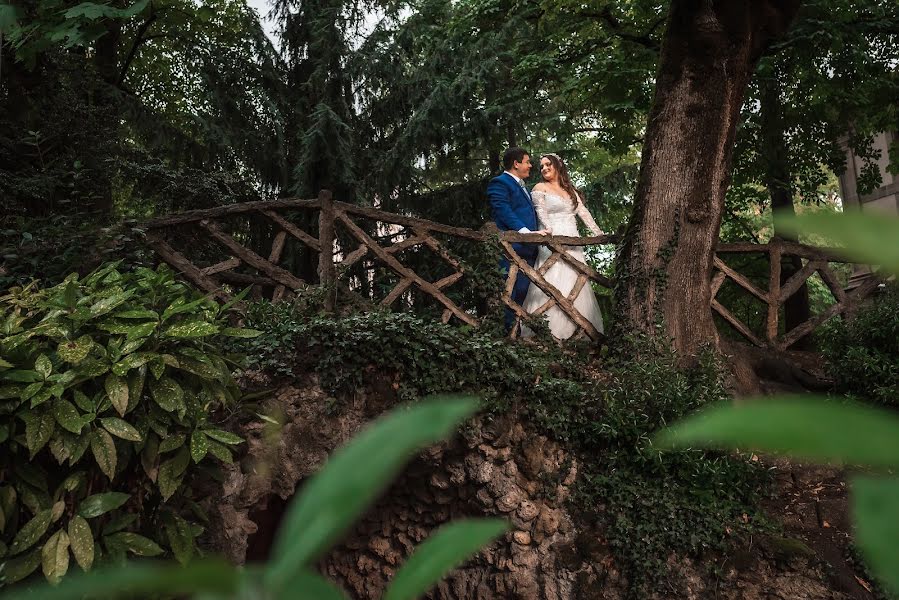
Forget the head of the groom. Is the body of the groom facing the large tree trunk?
yes

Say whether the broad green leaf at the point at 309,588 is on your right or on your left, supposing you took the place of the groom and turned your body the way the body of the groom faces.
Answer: on your right

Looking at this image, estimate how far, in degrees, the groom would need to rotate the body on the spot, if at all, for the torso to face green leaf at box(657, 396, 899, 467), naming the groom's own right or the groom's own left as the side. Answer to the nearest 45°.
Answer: approximately 45° to the groom's own right

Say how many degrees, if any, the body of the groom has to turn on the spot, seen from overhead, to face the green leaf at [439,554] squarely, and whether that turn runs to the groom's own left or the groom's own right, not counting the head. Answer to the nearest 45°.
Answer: approximately 45° to the groom's own right

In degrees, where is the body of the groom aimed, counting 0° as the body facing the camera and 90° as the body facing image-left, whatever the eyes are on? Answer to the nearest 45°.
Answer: approximately 315°
